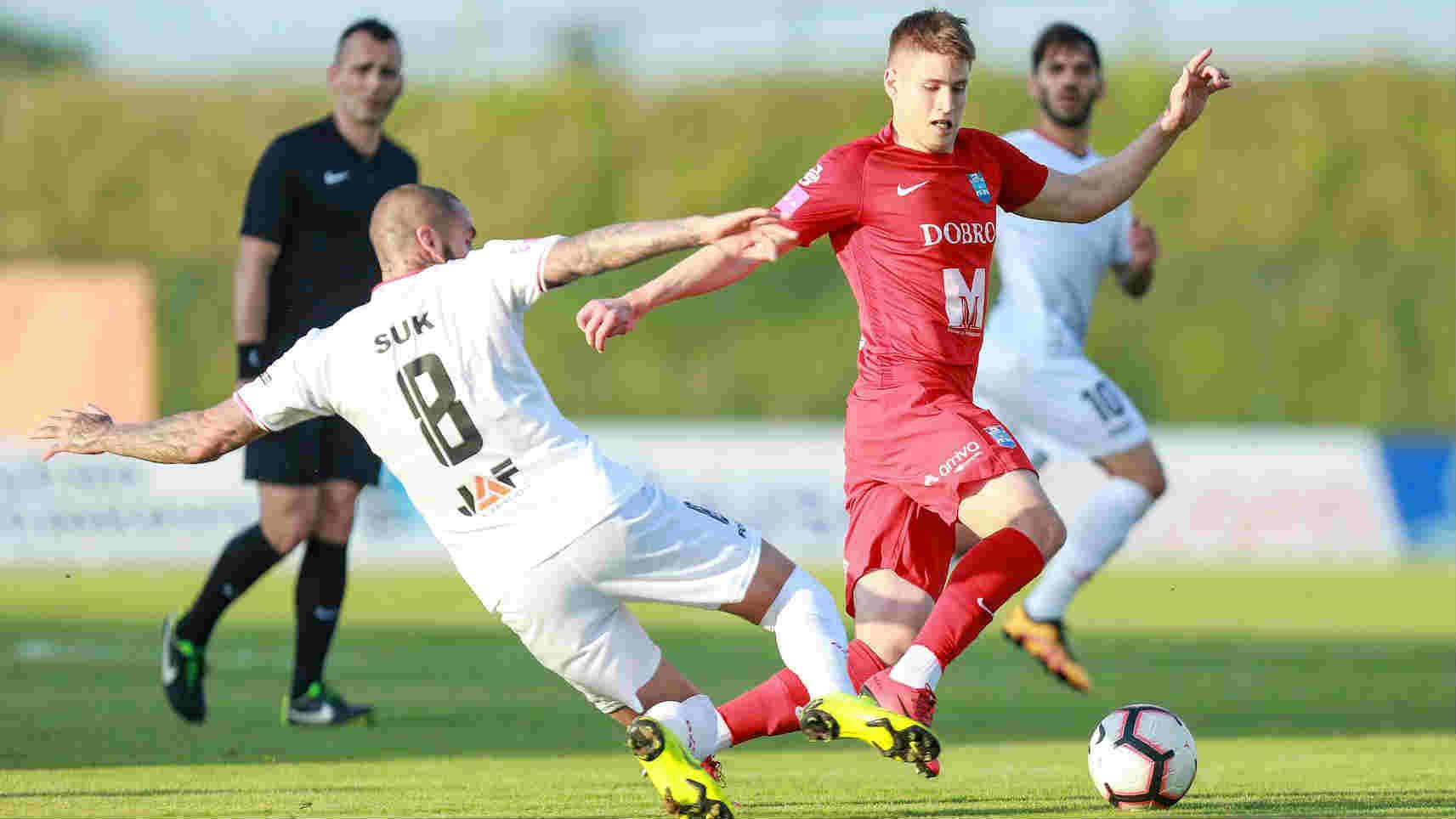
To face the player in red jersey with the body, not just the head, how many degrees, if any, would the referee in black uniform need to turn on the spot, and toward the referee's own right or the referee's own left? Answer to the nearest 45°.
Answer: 0° — they already face them

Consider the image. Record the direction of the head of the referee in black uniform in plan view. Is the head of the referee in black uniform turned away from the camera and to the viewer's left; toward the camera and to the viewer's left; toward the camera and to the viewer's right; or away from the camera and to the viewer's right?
toward the camera and to the viewer's right

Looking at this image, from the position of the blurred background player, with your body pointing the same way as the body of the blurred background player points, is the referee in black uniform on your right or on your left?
on your right

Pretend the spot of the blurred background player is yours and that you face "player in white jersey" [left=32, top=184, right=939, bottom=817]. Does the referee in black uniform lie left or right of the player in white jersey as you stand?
right

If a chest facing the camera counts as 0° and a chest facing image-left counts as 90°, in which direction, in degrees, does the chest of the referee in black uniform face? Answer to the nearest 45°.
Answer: approximately 315°

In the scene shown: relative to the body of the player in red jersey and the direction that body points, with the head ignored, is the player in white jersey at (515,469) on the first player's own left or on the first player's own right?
on the first player's own right
